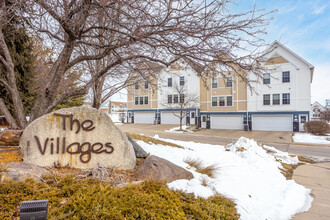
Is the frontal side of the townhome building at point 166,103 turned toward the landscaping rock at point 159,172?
yes

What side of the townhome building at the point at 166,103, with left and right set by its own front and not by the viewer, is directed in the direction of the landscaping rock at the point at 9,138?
front

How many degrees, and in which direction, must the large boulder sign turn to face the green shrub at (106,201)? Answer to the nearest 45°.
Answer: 0° — it already faces it

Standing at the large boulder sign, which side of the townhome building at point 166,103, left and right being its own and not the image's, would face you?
front

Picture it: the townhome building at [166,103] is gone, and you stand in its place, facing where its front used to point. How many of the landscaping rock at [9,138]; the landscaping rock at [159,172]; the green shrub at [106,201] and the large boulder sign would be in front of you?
4

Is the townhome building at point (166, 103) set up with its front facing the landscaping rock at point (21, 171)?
yes

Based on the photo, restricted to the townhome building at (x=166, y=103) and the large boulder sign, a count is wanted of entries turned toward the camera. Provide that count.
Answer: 2

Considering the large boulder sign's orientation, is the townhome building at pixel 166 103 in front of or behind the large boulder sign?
behind

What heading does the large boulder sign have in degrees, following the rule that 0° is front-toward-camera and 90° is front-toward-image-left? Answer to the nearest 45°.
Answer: approximately 0°

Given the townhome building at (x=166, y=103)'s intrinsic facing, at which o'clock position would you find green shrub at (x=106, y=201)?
The green shrub is roughly at 12 o'clock from the townhome building.

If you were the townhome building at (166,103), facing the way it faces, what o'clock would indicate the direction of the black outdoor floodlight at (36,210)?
The black outdoor floodlight is roughly at 12 o'clock from the townhome building.

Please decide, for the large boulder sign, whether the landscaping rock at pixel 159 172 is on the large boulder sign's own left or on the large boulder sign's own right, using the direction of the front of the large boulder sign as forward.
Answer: on the large boulder sign's own left

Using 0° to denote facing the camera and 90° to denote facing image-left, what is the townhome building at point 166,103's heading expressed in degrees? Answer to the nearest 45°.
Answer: approximately 0°
